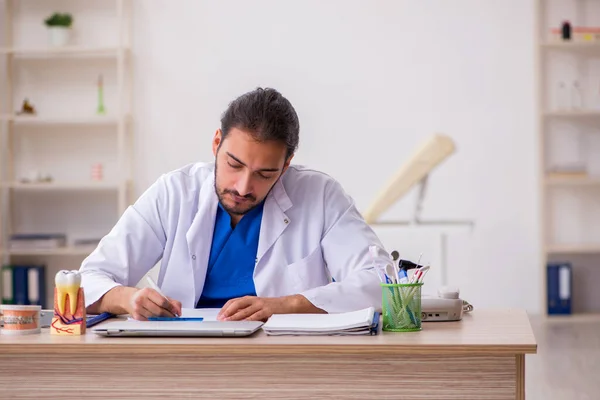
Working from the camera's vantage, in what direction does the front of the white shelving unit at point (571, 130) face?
facing the viewer

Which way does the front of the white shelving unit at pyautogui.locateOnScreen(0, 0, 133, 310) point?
toward the camera

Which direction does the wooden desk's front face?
away from the camera

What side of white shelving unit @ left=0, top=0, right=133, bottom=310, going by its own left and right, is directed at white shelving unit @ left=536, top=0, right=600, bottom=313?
left

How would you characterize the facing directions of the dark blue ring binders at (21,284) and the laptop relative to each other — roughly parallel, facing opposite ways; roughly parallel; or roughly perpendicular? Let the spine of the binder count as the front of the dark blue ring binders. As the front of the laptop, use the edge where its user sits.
roughly parallel, facing opposite ways

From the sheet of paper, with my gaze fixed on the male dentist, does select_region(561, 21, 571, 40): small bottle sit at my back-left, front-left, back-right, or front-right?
front-right

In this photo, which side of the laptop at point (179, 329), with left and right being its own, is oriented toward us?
back

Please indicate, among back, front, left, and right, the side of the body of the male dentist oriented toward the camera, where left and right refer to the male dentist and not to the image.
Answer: front
